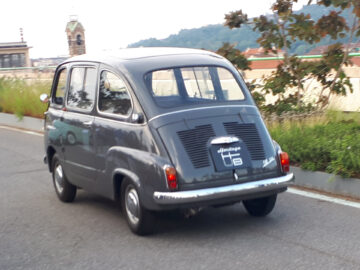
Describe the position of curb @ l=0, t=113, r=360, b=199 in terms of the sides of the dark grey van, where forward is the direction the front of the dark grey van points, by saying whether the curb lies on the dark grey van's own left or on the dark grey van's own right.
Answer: on the dark grey van's own right

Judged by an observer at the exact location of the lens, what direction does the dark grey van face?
facing away from the viewer and to the left of the viewer

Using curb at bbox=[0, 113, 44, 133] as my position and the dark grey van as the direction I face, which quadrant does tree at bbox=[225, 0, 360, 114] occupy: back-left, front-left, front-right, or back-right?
front-left

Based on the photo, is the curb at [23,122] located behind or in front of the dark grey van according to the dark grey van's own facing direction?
in front

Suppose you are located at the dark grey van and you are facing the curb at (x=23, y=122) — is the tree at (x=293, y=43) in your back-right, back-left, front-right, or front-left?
front-right

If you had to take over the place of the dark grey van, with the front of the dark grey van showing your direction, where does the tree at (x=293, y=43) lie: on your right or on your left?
on your right
